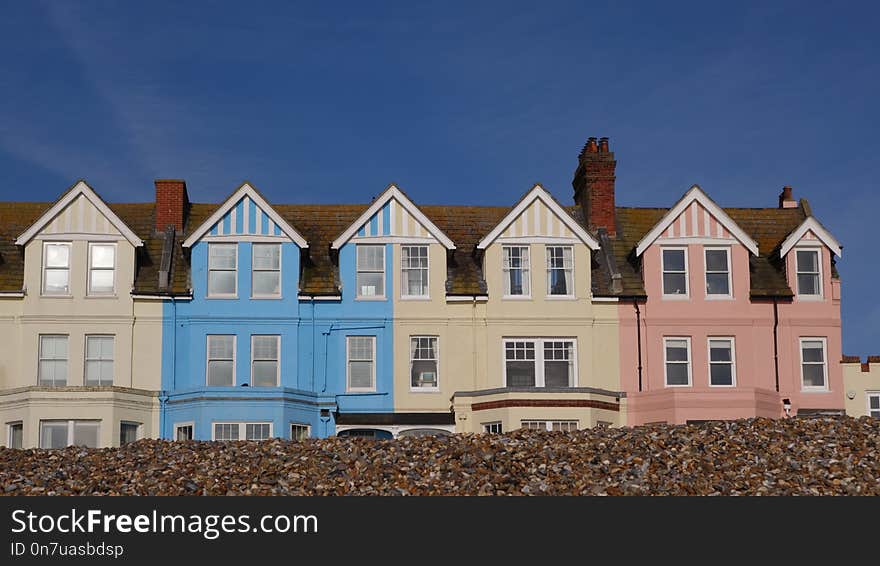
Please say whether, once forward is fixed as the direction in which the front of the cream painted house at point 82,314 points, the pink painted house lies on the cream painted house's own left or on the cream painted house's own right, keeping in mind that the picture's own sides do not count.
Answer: on the cream painted house's own left

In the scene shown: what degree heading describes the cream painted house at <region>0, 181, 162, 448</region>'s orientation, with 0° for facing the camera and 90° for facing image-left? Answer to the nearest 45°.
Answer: approximately 0°

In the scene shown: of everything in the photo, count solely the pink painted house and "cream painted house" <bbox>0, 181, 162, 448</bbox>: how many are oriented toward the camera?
2

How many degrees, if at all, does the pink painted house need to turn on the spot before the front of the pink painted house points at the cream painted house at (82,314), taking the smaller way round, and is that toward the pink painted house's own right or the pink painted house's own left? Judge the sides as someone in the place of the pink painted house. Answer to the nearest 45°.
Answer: approximately 90° to the pink painted house's own right

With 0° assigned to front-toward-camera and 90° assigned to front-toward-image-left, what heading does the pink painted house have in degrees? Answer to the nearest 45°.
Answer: approximately 0°
